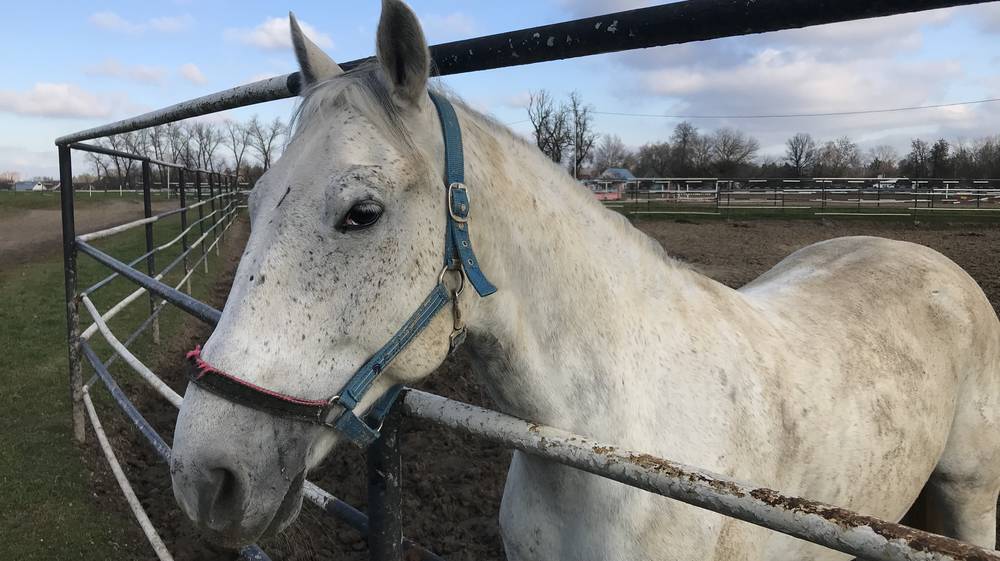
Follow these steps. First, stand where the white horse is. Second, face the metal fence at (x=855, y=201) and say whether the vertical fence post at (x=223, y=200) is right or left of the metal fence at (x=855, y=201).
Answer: left

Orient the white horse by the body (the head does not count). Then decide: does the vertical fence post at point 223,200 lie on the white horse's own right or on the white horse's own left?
on the white horse's own right

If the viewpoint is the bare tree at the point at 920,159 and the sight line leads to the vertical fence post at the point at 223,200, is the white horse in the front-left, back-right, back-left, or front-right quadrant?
front-left

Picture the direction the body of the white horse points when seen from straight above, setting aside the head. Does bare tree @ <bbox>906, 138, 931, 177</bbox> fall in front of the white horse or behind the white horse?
behind
